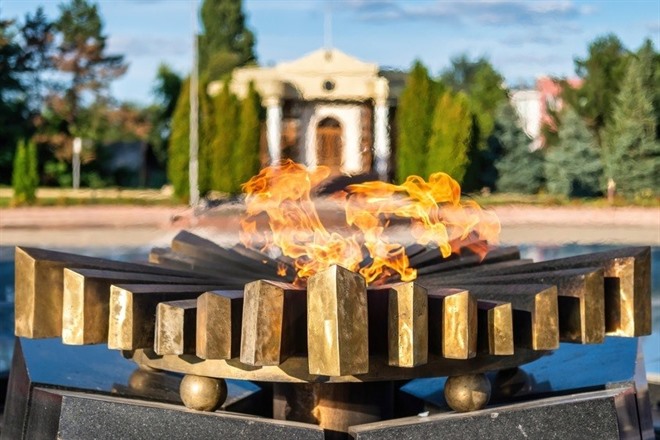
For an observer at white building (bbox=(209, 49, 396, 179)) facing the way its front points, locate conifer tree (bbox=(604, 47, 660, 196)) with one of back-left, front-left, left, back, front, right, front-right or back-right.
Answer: front-left

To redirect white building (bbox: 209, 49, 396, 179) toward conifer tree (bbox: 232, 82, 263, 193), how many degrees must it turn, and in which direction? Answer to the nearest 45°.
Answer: approximately 45° to its right

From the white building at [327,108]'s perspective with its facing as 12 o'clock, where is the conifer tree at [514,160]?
The conifer tree is roughly at 10 o'clock from the white building.

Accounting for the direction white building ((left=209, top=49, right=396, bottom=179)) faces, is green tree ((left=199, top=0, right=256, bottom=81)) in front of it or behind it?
behind

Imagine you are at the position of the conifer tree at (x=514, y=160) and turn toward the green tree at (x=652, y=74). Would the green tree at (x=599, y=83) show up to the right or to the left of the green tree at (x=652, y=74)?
left

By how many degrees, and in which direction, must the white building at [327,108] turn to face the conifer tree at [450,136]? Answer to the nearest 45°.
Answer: approximately 45° to its left

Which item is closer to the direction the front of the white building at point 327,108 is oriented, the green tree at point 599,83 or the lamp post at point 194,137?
the lamp post

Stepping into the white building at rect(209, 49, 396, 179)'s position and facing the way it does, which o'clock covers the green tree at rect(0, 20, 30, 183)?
The green tree is roughly at 3 o'clock from the white building.

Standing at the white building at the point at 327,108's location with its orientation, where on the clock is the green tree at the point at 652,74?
The green tree is roughly at 10 o'clock from the white building.

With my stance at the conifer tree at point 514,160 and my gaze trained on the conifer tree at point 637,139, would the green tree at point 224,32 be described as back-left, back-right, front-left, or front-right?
back-left

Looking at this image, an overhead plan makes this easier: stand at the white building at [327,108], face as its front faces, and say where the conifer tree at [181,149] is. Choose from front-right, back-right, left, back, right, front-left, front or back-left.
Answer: front-right

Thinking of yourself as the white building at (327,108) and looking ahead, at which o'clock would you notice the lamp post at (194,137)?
The lamp post is roughly at 1 o'clock from the white building.

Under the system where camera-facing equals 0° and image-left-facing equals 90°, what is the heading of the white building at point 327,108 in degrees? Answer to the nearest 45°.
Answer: approximately 0°

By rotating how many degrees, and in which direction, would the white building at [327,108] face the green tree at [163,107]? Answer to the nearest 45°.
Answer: approximately 135° to its right

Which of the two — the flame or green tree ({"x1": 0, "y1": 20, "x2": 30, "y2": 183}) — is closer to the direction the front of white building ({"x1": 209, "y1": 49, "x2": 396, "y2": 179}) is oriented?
the flame
